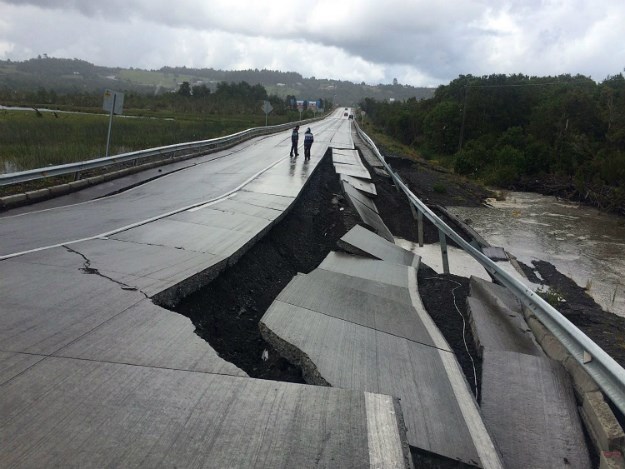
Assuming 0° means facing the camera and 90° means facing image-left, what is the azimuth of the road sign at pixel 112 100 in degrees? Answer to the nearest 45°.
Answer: approximately 180°

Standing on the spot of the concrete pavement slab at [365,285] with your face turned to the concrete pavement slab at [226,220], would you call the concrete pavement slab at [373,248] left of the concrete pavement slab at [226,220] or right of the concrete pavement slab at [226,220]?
right

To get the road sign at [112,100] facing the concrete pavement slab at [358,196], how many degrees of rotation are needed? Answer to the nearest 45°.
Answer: approximately 90° to its right

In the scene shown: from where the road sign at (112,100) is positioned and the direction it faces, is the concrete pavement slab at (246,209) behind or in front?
behind

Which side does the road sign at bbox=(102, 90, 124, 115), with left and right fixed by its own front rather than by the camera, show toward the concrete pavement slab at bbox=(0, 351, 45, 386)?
back

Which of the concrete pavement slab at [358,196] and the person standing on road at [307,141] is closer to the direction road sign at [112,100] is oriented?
the person standing on road

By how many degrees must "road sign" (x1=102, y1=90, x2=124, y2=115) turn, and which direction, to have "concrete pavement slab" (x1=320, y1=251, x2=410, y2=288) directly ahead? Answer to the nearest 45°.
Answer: approximately 180°

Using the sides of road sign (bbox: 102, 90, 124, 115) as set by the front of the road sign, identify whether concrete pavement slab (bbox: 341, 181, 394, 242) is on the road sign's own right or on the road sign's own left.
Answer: on the road sign's own right

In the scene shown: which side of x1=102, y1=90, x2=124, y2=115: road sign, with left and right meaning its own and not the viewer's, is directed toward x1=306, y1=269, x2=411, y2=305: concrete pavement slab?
back

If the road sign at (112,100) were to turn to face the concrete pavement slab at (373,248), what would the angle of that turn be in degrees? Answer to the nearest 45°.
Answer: approximately 135° to its right

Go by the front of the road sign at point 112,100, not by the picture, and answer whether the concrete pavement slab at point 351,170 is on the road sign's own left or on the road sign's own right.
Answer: on the road sign's own right
